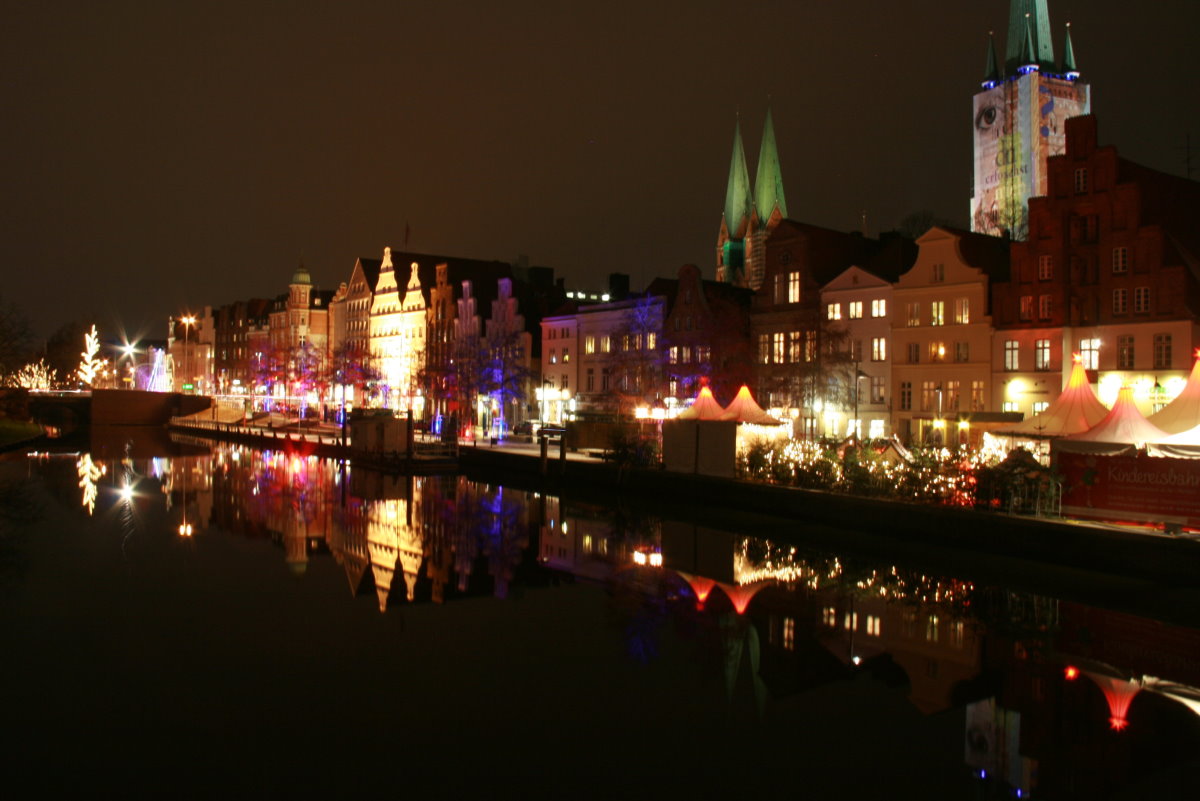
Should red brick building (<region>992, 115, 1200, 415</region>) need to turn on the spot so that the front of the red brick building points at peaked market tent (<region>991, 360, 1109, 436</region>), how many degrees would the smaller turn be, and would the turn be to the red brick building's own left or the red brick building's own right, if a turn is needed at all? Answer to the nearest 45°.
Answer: approximately 45° to the red brick building's own left

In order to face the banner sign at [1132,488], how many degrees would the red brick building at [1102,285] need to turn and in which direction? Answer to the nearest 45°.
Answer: approximately 45° to its left

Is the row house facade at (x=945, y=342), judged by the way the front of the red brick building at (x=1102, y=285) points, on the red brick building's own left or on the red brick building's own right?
on the red brick building's own right

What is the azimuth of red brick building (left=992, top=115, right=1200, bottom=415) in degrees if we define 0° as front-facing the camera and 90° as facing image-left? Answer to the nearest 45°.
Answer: approximately 45°

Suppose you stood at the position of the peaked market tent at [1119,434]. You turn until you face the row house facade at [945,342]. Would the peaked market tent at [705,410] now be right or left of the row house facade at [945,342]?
left

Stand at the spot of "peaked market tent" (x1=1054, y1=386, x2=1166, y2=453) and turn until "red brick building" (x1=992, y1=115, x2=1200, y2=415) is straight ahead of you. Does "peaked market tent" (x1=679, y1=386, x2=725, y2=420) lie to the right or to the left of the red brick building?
left

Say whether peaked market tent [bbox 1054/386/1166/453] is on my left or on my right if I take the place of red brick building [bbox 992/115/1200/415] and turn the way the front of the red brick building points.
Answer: on my left

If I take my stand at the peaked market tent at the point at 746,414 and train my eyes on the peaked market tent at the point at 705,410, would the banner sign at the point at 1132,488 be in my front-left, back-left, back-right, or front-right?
back-left
